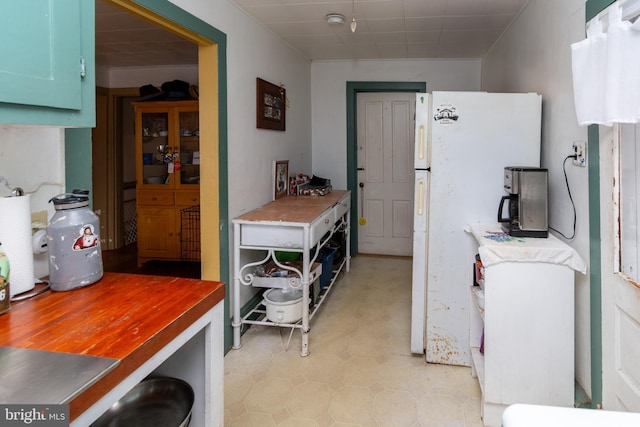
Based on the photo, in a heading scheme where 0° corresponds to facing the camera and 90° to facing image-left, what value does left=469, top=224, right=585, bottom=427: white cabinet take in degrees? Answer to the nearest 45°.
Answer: approximately 90°

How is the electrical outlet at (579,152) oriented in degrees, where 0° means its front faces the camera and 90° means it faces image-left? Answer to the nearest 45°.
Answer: approximately 45°

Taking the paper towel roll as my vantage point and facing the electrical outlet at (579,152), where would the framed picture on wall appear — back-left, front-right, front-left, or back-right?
front-left

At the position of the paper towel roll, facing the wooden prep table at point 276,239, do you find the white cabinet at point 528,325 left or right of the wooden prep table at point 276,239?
right

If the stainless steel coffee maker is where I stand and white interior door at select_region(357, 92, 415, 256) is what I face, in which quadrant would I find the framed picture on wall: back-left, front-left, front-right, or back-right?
front-left

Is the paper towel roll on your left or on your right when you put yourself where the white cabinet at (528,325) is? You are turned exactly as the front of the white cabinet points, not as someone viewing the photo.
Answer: on your left

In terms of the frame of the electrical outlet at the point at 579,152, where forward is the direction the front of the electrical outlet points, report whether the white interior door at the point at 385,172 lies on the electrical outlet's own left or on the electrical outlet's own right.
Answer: on the electrical outlet's own right

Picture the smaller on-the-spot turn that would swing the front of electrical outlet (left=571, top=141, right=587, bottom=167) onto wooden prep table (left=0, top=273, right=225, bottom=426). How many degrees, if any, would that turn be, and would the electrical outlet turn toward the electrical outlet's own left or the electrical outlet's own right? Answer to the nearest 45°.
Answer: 0° — it already faces it
